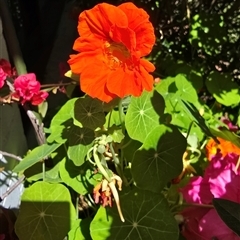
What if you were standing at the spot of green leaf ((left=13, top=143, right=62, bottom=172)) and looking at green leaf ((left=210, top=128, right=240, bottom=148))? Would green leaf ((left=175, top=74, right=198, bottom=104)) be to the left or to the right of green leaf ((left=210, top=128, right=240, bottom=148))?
left

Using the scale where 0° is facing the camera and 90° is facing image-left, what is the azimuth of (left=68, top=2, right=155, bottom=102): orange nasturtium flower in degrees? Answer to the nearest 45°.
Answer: approximately 0°
